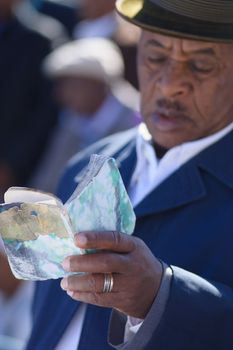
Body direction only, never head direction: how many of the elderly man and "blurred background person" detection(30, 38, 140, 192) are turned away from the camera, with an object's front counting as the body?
0

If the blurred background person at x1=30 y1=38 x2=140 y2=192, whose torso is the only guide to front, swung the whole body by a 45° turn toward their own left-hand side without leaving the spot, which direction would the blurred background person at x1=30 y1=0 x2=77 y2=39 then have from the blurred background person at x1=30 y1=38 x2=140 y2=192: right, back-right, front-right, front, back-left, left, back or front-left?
back

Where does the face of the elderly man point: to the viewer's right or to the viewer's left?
to the viewer's left

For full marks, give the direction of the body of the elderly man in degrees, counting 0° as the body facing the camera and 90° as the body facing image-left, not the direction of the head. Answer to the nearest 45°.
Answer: approximately 45°

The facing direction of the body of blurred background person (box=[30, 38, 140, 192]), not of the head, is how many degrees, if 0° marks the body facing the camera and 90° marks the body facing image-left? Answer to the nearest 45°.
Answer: approximately 45°

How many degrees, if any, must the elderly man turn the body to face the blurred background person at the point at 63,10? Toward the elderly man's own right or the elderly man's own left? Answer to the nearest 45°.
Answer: approximately 135° to the elderly man's own right

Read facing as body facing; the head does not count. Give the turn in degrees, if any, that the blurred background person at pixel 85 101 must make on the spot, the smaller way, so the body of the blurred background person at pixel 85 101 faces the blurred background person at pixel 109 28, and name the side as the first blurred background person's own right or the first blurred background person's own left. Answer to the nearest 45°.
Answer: approximately 135° to the first blurred background person's own right

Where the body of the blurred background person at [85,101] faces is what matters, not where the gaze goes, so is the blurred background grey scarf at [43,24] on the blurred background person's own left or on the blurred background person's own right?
on the blurred background person's own right
